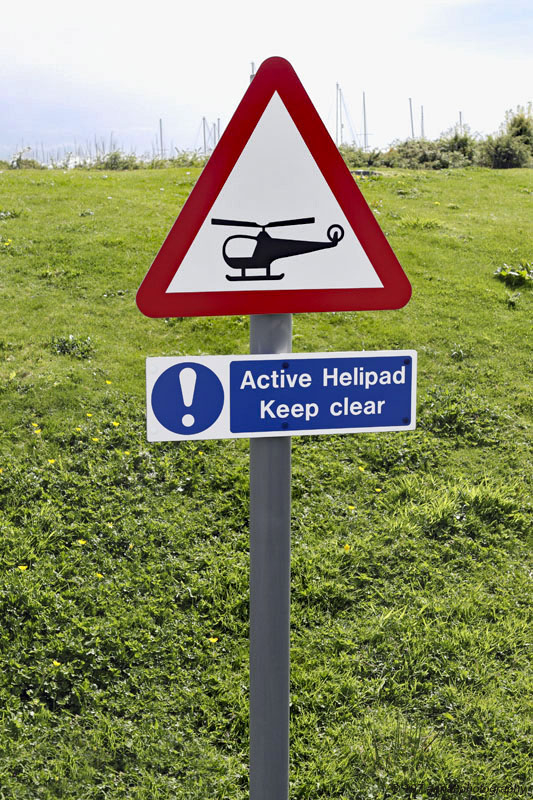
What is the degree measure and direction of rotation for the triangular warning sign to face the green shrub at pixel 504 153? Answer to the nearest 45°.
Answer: approximately 180°

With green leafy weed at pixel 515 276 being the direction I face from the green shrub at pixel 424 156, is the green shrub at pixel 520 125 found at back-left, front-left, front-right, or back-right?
back-left

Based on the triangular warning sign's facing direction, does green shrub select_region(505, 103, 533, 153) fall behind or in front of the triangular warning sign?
behind

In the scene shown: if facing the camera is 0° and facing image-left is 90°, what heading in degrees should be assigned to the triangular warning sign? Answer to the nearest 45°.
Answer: approximately 0°

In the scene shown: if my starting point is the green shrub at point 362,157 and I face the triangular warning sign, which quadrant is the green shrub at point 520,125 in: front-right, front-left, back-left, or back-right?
back-left

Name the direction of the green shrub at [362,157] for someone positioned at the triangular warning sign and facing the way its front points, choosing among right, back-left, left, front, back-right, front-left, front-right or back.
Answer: back
